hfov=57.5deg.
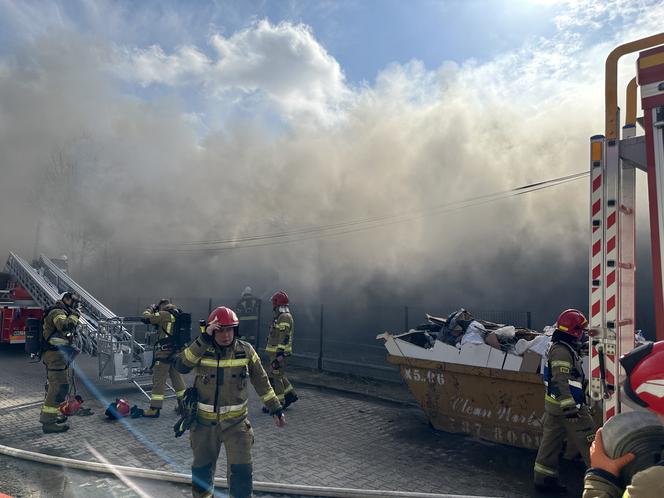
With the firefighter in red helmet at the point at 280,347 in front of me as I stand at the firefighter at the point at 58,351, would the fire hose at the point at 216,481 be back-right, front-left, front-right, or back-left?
front-right

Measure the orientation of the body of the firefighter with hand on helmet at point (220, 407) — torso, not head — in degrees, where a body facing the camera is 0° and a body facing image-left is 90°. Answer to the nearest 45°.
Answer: approximately 0°

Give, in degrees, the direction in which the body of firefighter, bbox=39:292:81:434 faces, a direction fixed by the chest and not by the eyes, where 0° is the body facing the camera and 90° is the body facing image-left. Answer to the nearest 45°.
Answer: approximately 270°
